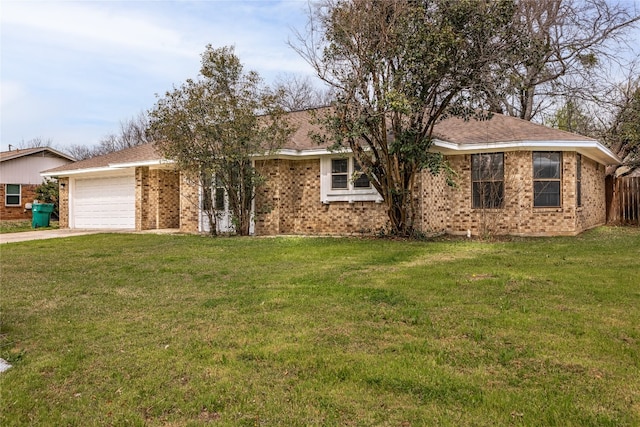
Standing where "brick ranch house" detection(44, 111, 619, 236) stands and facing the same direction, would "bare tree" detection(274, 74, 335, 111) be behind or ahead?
behind

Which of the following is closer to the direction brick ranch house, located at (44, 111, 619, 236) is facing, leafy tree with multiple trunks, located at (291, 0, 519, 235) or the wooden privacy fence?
the leafy tree with multiple trunks

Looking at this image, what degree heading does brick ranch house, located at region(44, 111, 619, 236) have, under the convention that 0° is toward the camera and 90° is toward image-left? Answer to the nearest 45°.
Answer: approximately 0°

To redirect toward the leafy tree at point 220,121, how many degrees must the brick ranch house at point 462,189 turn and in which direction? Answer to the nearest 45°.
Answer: approximately 90° to its right

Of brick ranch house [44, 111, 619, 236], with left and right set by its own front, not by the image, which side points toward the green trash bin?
right

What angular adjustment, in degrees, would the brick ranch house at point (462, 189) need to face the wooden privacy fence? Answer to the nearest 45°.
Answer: approximately 135° to its left

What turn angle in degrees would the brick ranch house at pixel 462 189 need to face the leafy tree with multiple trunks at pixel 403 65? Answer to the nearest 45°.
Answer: approximately 45° to its right

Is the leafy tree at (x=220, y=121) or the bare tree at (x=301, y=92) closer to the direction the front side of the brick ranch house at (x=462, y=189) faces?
the leafy tree

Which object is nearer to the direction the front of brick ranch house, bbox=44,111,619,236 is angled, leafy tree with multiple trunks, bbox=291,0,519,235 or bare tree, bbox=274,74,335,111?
the leafy tree with multiple trunks
